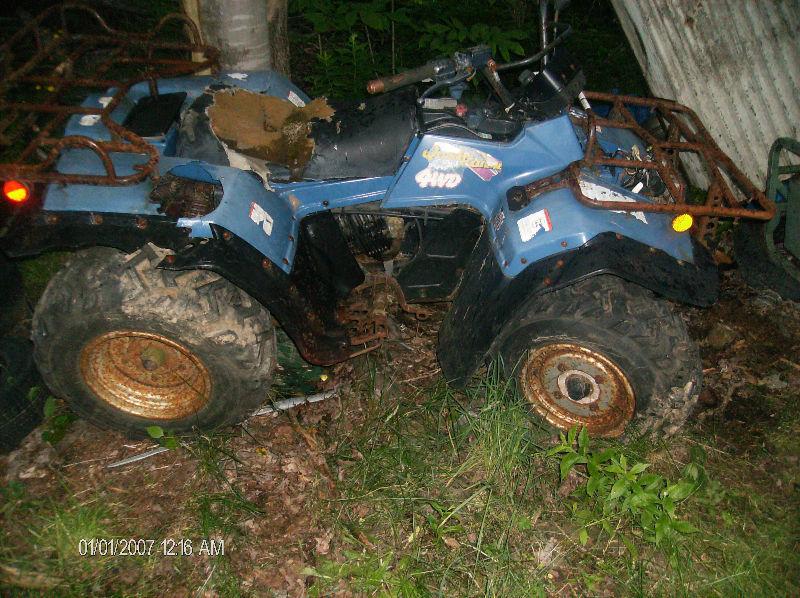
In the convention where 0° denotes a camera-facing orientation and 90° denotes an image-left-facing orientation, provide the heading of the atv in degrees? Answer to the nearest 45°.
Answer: approximately 270°

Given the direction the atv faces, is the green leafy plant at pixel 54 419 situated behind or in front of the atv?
behind

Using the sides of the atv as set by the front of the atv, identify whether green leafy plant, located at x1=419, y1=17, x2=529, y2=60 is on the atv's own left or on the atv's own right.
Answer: on the atv's own left

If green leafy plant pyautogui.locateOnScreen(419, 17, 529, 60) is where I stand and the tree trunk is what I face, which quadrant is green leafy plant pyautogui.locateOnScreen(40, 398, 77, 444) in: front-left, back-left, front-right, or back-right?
front-left

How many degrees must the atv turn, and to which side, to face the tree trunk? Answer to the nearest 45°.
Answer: approximately 90° to its left

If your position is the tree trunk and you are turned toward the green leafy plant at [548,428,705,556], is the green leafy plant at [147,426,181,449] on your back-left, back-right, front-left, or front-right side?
front-right

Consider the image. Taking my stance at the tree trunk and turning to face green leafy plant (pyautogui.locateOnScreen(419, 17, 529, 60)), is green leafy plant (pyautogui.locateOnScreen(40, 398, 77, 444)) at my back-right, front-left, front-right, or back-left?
back-right

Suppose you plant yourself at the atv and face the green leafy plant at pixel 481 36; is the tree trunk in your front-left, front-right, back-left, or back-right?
front-left

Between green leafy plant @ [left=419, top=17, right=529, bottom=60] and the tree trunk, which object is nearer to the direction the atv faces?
the green leafy plant
